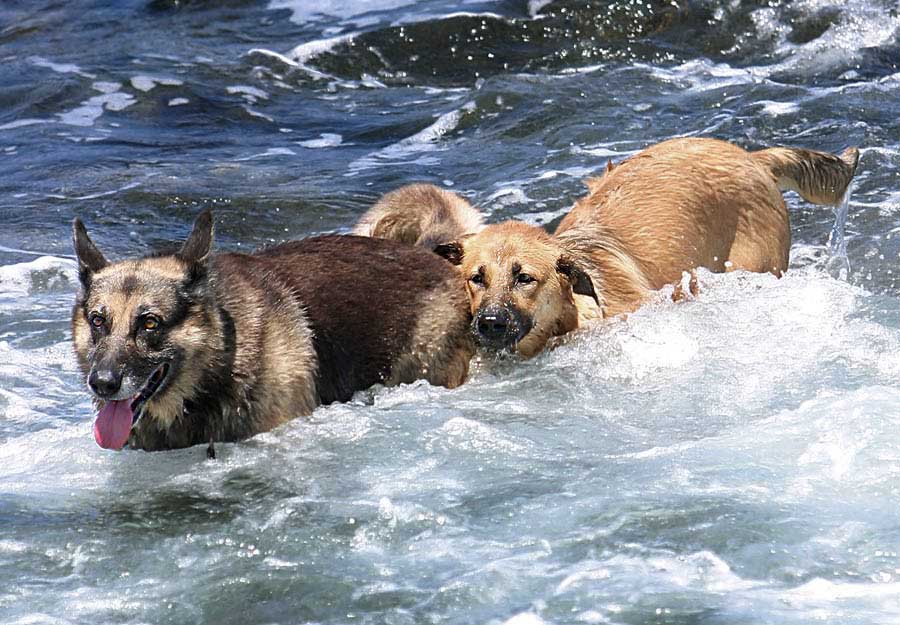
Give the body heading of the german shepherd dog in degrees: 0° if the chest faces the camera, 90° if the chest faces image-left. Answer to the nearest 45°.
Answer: approximately 45°

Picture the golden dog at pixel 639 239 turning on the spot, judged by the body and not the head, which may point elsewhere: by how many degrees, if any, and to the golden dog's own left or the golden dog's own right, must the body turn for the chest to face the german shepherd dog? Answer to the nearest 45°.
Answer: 0° — it already faces it

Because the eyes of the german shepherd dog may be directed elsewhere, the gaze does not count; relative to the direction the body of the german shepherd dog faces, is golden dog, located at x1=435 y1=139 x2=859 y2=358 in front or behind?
behind
